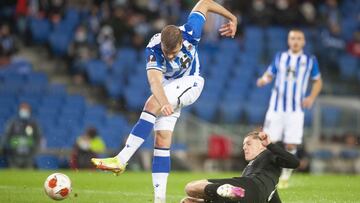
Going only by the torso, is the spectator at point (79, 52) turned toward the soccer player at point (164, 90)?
yes

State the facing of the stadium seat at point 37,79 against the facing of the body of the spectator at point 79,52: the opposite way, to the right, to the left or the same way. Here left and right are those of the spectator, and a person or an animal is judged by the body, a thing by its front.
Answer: the same way

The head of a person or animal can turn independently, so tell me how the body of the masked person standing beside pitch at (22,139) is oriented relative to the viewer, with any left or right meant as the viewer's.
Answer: facing the viewer

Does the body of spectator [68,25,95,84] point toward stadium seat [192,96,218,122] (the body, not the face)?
no

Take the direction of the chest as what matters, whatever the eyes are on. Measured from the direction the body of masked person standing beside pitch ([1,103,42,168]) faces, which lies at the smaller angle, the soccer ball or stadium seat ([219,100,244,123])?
the soccer ball

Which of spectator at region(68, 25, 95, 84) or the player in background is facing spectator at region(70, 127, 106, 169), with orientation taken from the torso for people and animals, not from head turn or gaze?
spectator at region(68, 25, 95, 84)

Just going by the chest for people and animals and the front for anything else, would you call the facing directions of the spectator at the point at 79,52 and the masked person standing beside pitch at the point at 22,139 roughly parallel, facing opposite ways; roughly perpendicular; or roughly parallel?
roughly parallel

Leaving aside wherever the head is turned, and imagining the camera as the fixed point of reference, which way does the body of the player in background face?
toward the camera

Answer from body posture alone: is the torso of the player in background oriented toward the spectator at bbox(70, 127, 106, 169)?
no

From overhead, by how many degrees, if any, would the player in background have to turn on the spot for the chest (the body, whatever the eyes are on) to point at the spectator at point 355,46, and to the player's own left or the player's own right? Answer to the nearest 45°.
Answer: approximately 180°

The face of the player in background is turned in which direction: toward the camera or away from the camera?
toward the camera

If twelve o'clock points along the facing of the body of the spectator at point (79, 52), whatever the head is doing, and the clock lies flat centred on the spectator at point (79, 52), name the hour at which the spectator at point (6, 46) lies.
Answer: the spectator at point (6, 46) is roughly at 3 o'clock from the spectator at point (79, 52).

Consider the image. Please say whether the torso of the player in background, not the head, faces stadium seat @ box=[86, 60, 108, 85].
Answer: no

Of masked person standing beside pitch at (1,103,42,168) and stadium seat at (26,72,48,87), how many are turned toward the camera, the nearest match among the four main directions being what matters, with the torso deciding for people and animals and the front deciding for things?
2

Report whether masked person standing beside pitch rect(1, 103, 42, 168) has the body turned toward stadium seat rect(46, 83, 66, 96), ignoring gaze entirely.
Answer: no

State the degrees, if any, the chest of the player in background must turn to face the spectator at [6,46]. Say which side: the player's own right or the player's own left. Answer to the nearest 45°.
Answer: approximately 135° to the player's own right

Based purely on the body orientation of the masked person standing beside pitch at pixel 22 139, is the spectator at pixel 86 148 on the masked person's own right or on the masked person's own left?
on the masked person's own left

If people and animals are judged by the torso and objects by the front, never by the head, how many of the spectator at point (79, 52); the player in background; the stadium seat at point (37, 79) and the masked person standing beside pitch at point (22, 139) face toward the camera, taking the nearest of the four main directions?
4
